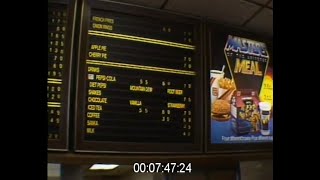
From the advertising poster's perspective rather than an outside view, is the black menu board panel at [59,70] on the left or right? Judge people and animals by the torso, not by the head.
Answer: on its right

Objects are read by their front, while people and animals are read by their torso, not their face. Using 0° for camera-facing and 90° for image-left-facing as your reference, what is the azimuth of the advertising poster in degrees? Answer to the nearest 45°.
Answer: approximately 315°
